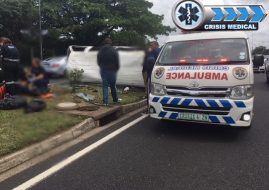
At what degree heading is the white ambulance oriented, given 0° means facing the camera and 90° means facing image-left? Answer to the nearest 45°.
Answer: approximately 0°

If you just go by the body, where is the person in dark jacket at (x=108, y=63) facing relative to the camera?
away from the camera

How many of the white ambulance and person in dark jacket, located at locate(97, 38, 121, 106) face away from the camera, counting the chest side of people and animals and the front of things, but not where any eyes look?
1

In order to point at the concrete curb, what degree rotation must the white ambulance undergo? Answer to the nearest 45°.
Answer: approximately 45° to its right

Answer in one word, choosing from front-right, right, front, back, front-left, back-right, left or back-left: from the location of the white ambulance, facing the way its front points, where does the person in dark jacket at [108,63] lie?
back-right

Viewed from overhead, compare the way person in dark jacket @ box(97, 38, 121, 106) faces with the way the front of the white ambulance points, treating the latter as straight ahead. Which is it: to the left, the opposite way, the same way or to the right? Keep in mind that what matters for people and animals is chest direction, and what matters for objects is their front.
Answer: the opposite way
